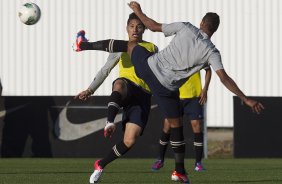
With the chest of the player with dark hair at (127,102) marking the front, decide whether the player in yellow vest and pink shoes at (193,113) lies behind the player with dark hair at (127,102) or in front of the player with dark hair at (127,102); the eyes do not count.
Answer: behind

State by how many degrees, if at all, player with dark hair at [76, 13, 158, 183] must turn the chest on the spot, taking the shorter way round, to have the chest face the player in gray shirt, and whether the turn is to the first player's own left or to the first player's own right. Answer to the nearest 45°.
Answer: approximately 90° to the first player's own left

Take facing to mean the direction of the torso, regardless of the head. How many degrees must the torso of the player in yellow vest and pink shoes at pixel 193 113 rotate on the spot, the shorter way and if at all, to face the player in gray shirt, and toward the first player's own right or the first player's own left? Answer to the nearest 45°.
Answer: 0° — they already face them

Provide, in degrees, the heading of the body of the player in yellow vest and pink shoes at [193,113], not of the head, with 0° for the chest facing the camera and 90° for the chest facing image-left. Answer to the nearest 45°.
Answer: approximately 0°

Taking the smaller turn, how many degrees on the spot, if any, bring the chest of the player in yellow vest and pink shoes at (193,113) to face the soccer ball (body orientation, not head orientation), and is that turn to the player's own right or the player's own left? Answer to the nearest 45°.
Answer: approximately 90° to the player's own right
